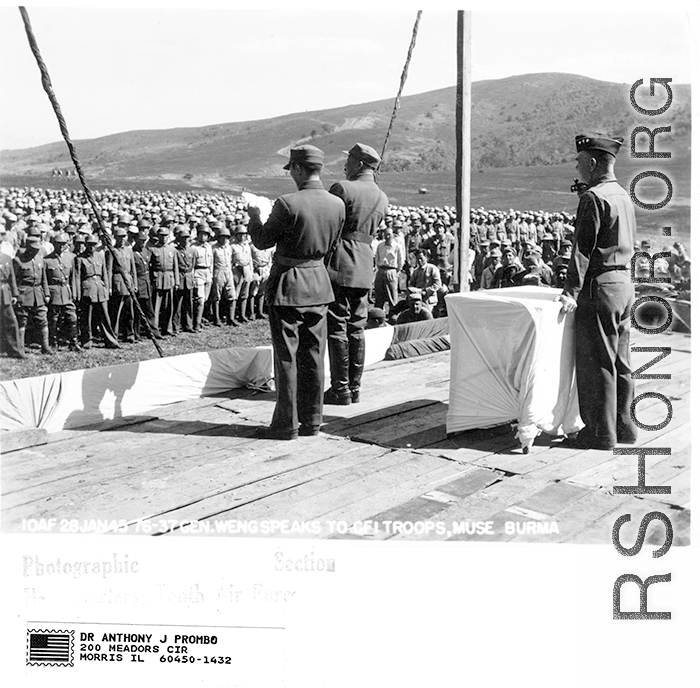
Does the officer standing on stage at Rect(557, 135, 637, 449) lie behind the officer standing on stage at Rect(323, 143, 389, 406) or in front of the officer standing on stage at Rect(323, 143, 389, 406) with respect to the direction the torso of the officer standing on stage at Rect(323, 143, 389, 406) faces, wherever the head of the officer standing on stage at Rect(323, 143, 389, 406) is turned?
behind

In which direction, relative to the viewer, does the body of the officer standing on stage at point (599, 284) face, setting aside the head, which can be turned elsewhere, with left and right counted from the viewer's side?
facing away from the viewer and to the left of the viewer

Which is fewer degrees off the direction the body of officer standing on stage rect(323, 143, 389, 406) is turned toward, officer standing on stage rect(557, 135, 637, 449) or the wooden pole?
the wooden pole

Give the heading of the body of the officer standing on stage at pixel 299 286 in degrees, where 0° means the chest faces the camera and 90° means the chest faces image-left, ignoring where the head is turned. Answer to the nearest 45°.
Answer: approximately 135°

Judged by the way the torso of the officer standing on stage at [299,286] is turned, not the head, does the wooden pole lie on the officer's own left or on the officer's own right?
on the officer's own right

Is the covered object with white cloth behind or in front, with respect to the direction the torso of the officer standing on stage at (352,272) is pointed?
behind

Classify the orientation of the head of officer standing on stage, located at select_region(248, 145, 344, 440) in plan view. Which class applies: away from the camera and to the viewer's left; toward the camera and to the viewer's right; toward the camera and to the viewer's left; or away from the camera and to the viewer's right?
away from the camera and to the viewer's left

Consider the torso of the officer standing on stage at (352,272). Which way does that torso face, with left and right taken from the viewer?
facing away from the viewer and to the left of the viewer
